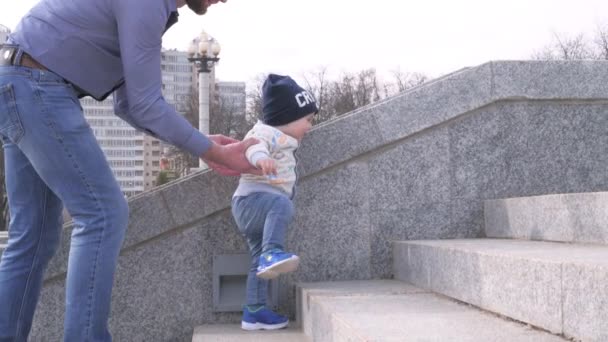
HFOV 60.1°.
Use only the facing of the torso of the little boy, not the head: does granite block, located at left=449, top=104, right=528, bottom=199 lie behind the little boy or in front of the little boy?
in front

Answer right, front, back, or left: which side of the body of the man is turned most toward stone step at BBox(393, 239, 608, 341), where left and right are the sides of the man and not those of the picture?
front

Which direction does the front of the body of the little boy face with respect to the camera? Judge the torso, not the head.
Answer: to the viewer's right

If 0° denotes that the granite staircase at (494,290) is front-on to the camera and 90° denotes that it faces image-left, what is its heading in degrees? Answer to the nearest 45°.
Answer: approximately 45°

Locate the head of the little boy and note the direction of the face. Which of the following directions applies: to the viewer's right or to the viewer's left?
to the viewer's right

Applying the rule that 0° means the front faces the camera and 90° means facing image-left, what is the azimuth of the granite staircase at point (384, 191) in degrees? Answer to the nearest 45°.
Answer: approximately 45°

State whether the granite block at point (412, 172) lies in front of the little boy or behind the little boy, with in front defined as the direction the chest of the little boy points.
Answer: in front

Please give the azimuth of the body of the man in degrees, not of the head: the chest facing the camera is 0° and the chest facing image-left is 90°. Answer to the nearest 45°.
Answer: approximately 270°
